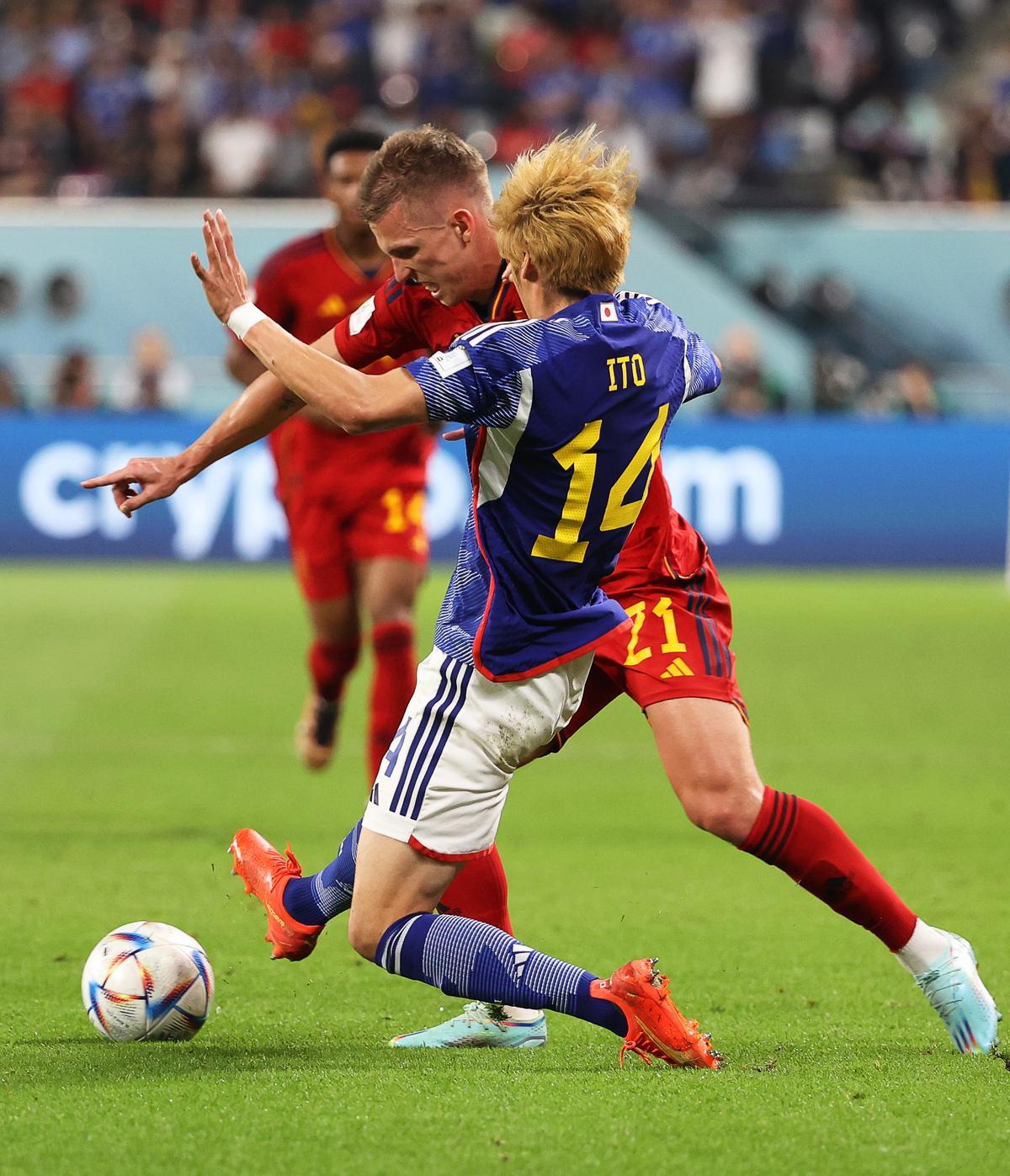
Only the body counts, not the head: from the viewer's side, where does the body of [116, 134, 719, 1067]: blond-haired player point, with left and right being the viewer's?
facing away from the viewer and to the left of the viewer

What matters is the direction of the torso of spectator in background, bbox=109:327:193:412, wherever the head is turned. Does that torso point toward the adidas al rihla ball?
yes

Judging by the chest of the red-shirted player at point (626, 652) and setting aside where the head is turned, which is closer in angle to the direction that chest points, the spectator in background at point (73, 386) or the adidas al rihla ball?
the adidas al rihla ball

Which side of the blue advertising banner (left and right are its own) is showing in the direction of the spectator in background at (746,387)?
back

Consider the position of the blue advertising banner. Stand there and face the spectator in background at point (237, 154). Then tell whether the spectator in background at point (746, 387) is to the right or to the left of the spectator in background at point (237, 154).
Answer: right

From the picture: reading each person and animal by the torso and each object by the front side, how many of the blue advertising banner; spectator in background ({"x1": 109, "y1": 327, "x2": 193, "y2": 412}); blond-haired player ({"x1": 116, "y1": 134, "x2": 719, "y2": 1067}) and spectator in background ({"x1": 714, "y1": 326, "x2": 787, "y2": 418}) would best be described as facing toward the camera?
3

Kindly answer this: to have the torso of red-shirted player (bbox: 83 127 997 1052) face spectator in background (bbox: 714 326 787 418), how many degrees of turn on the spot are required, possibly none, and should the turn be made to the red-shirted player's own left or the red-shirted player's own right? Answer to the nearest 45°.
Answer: approximately 135° to the red-shirted player's own right

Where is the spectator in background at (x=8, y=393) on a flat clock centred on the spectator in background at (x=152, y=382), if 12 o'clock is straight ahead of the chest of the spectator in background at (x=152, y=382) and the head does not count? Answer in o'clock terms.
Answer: the spectator in background at (x=8, y=393) is roughly at 3 o'clock from the spectator in background at (x=152, y=382).

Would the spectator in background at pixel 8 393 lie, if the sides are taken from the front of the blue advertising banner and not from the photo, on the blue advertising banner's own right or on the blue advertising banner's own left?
on the blue advertising banner's own right

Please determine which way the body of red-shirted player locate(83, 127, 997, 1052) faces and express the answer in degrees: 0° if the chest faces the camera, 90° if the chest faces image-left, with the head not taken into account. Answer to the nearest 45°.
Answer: approximately 45°
